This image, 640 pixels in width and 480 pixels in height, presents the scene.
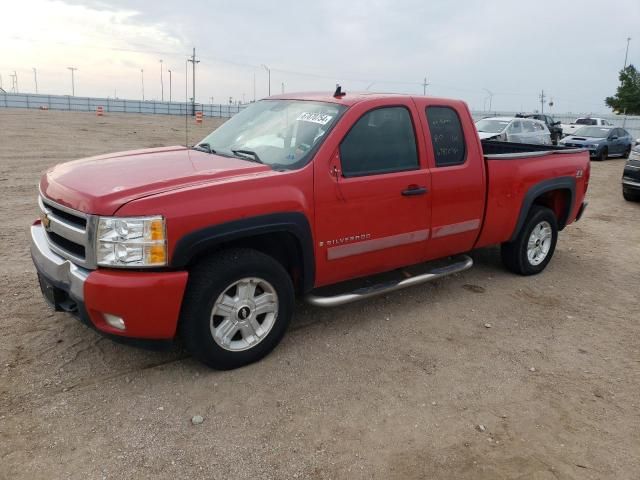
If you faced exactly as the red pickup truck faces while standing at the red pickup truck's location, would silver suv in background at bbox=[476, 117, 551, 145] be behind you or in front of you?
behind

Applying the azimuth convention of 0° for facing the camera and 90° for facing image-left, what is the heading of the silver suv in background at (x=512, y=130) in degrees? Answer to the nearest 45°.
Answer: approximately 45°

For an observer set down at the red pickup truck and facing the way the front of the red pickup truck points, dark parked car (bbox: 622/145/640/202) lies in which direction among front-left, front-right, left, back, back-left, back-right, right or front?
back

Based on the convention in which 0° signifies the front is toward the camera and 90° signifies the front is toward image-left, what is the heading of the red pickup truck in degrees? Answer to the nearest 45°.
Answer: approximately 45°

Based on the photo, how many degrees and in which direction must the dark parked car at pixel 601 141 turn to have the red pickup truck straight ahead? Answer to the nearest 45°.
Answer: approximately 45° to its left

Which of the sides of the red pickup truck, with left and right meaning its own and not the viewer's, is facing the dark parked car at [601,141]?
back

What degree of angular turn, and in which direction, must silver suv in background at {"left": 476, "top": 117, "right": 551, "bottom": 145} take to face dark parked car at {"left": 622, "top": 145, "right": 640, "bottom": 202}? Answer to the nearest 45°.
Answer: approximately 45° to its left

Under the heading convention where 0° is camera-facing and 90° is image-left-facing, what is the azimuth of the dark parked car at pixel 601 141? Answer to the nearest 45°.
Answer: approximately 45°

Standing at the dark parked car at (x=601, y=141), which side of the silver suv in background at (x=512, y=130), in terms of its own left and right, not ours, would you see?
back

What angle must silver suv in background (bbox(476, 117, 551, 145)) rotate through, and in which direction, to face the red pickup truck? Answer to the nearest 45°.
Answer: approximately 45° to its left
